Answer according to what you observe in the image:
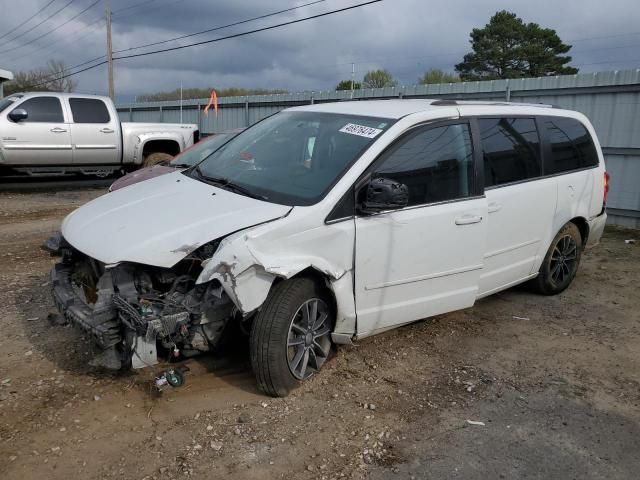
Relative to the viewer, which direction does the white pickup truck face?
to the viewer's left

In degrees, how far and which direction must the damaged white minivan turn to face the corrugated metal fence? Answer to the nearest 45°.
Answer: approximately 180°

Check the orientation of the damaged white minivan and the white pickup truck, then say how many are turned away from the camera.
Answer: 0

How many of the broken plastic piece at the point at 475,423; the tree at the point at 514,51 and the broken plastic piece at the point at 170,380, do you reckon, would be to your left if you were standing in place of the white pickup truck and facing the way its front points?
2

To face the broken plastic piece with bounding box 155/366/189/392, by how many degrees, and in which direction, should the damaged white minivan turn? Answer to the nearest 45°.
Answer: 0° — it already faces it

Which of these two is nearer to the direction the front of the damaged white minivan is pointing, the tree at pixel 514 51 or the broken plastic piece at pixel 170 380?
the broken plastic piece

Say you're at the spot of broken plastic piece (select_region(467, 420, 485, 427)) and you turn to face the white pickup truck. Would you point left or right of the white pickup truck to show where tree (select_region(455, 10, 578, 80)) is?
right

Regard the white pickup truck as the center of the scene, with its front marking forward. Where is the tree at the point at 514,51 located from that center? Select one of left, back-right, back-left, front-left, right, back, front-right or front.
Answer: back-right

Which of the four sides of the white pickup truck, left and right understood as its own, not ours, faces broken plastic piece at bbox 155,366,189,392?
left

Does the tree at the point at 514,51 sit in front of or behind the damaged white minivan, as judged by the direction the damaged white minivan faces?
behind

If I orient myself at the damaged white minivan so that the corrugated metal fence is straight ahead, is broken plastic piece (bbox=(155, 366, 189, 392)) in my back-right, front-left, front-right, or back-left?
back-left

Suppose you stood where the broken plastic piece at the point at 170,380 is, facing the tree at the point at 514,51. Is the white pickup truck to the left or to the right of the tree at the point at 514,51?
left

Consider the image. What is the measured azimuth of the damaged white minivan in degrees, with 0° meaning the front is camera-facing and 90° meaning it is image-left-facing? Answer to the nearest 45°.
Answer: approximately 45°

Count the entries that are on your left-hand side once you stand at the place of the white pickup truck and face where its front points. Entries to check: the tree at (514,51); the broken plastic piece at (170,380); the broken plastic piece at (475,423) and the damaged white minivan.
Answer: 3

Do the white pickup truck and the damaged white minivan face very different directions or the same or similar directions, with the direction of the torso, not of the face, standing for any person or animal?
same or similar directions
